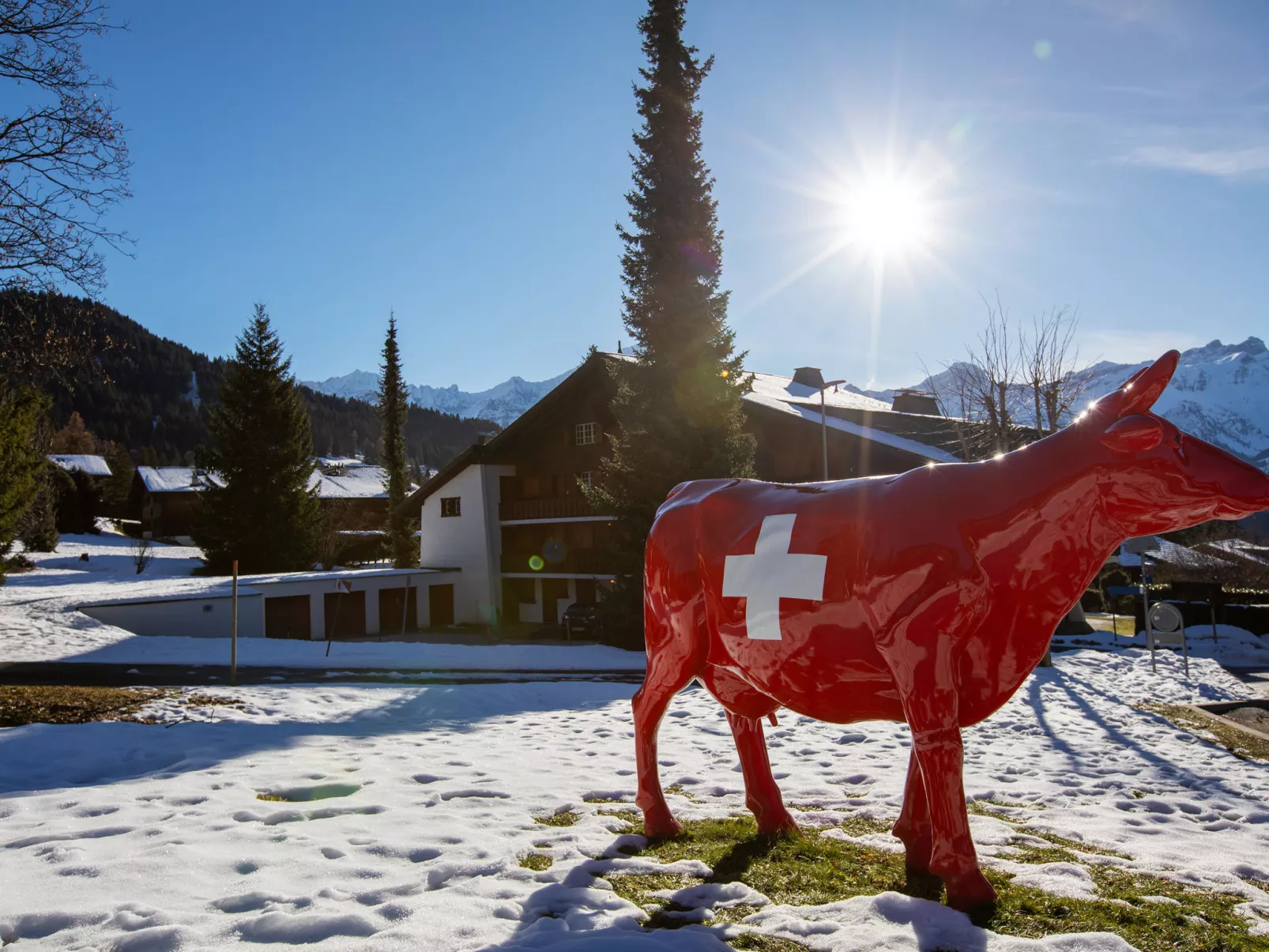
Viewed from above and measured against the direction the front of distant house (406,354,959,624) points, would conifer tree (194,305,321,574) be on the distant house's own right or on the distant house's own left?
on the distant house's own right

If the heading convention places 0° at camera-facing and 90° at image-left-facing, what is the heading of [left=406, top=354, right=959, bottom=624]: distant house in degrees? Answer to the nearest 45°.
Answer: approximately 0°

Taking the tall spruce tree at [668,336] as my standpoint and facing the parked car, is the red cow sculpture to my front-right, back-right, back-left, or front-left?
back-left

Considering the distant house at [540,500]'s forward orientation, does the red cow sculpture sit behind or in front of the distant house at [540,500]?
in front

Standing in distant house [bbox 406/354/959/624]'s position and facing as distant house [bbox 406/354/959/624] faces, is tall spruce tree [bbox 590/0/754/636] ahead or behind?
ahead

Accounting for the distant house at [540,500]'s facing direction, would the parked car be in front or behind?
in front

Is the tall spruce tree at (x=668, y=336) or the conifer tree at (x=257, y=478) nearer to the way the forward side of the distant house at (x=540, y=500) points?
the tall spruce tree
